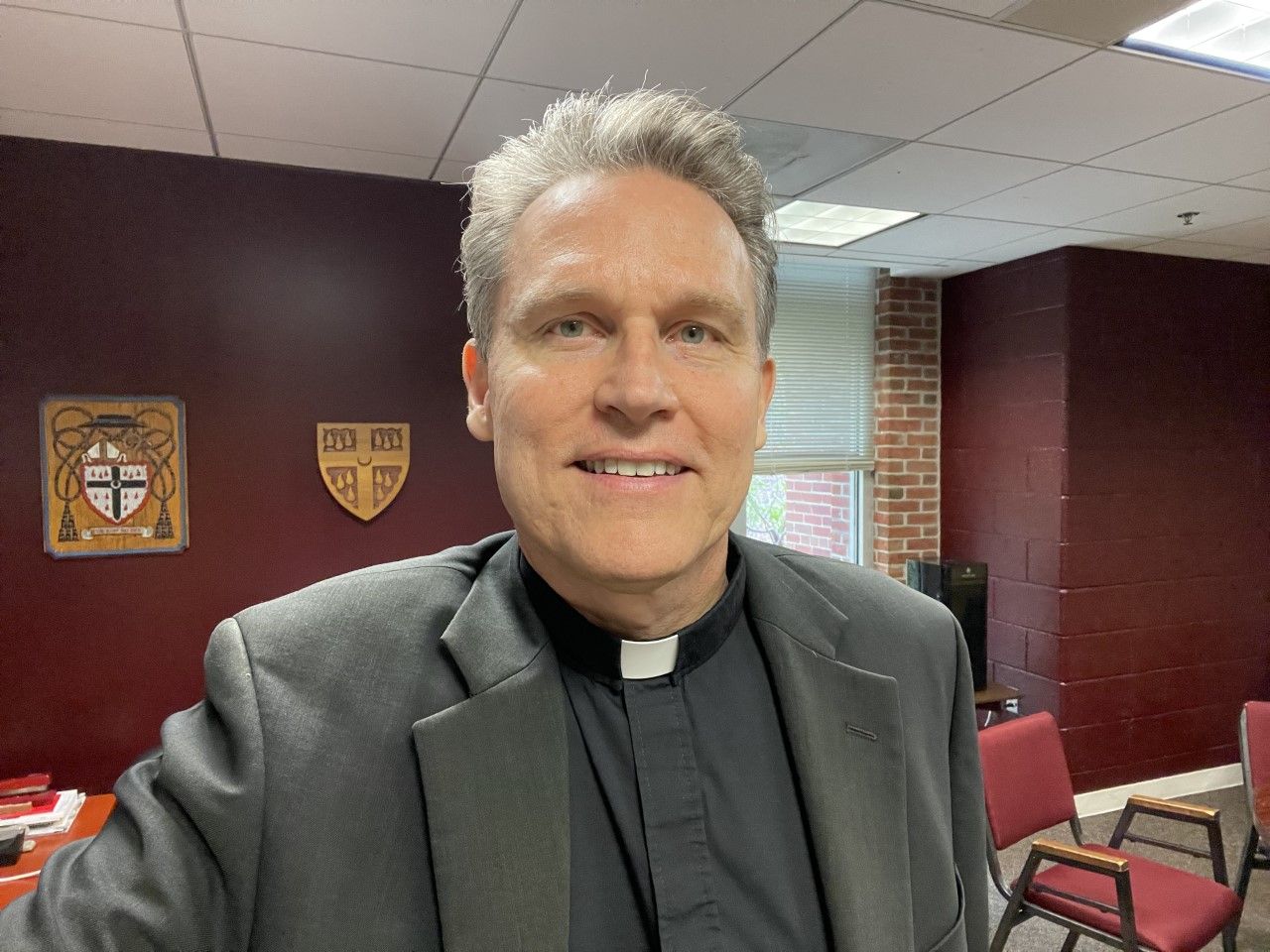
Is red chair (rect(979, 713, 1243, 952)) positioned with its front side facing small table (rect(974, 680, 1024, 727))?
no

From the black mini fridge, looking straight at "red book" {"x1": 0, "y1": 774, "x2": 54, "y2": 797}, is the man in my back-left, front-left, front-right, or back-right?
front-left

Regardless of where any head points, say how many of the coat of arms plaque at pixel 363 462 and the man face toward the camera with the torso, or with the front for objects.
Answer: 2

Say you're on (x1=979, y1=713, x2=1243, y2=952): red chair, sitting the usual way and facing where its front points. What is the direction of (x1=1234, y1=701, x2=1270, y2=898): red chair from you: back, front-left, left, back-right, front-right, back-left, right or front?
left

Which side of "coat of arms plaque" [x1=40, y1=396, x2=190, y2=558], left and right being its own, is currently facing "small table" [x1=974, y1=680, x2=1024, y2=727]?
left

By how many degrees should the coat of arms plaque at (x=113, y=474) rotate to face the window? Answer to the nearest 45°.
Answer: approximately 90° to its left

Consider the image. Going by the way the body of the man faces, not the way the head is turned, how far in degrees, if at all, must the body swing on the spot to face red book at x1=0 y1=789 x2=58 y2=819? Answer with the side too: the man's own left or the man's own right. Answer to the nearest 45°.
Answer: approximately 135° to the man's own right

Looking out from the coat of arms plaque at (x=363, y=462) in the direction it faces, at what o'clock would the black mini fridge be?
The black mini fridge is roughly at 9 o'clock from the coat of arms plaque.

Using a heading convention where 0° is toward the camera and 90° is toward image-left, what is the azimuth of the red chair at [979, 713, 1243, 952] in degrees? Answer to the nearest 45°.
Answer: approximately 315°

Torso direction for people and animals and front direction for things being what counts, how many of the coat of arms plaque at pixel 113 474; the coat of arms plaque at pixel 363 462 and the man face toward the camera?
3

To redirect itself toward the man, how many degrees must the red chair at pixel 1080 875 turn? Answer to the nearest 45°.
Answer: approximately 45° to its right

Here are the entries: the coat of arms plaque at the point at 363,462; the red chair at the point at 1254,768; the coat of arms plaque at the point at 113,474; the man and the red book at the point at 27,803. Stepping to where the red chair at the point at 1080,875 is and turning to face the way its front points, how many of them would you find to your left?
1

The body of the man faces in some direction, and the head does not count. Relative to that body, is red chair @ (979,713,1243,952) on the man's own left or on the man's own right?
on the man's own left

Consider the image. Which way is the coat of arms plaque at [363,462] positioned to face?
toward the camera

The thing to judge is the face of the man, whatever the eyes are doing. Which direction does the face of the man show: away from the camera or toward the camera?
toward the camera

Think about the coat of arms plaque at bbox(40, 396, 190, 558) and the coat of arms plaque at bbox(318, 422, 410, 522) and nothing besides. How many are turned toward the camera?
2
